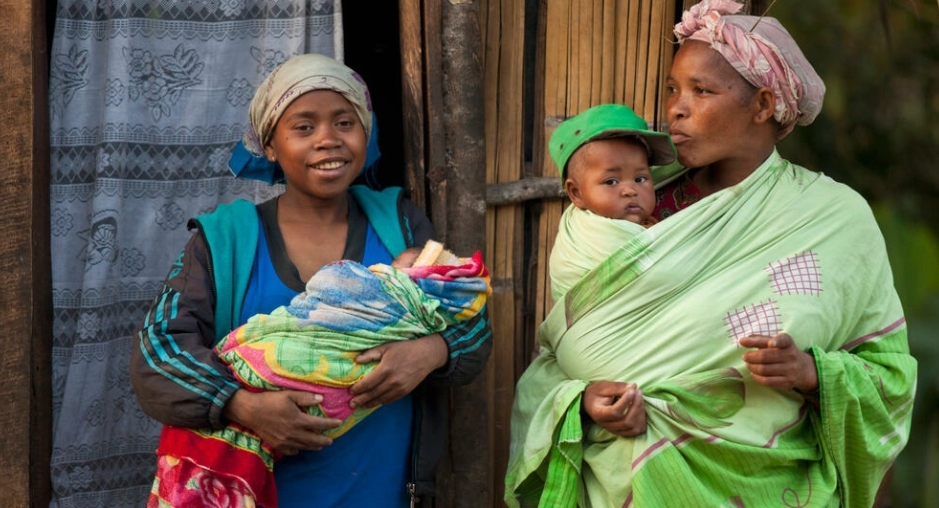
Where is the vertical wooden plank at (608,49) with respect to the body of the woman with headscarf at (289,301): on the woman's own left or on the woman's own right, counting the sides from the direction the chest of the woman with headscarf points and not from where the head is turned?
on the woman's own left

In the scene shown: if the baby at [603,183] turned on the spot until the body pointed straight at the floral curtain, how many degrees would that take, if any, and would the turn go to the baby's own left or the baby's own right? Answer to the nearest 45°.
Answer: approximately 135° to the baby's own right

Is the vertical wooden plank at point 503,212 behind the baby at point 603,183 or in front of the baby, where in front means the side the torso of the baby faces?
behind

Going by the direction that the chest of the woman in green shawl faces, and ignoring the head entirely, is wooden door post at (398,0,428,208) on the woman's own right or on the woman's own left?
on the woman's own right

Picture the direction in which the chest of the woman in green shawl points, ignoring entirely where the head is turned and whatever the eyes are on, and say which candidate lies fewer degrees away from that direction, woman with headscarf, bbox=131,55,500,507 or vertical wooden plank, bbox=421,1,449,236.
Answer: the woman with headscarf

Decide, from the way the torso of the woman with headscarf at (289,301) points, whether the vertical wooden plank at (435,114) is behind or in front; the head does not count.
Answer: behind

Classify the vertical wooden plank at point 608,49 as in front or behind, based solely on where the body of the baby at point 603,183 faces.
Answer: behind

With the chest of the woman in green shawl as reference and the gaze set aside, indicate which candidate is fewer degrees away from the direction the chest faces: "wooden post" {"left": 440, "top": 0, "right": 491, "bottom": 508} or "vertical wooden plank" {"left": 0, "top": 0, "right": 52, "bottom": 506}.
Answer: the vertical wooden plank

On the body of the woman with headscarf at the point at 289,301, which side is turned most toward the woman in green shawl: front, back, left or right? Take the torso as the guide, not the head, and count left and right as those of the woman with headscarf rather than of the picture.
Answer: left

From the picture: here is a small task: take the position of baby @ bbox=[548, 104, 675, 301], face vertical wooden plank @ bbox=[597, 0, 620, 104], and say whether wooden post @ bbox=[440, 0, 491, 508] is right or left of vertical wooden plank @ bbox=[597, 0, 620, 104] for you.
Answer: left

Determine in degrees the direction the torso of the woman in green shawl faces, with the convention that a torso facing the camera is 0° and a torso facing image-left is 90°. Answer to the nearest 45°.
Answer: approximately 45°
